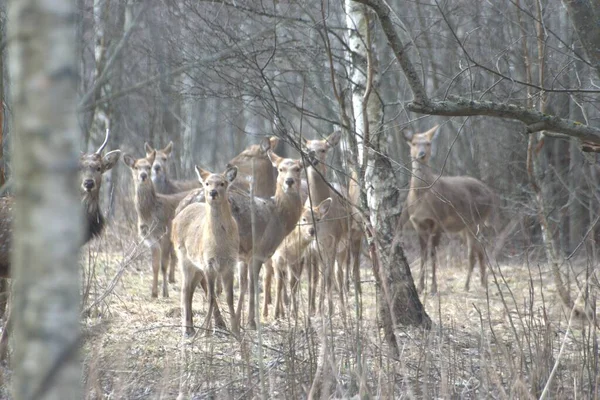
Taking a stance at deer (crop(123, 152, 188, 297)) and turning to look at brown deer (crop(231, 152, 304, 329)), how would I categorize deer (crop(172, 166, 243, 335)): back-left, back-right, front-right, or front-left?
front-right

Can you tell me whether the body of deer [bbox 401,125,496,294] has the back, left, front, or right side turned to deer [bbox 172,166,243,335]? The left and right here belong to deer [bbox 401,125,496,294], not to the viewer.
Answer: front

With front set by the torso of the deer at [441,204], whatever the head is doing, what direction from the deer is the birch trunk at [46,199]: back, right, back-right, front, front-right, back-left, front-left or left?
front-left

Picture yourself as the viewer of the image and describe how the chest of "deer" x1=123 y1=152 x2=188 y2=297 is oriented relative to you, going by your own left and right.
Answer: facing the viewer and to the left of the viewer

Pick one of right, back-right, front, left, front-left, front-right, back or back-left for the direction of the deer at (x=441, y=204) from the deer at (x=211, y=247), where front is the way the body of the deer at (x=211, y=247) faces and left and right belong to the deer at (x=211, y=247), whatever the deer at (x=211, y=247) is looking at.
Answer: left

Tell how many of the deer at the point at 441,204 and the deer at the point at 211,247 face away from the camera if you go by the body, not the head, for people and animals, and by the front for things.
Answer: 0

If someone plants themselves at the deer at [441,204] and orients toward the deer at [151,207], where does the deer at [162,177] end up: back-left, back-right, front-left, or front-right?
front-right

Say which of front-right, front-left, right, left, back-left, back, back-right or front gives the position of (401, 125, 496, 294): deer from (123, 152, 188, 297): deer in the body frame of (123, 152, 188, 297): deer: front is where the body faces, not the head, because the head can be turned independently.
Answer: back-left

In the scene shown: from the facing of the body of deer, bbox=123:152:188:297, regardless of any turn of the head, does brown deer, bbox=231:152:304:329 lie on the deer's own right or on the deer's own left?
on the deer's own left

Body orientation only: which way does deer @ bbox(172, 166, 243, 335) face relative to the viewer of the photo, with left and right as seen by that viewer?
facing the viewer and to the right of the viewer

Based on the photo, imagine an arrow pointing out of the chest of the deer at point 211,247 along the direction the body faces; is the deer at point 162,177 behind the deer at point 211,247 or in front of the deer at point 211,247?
behind

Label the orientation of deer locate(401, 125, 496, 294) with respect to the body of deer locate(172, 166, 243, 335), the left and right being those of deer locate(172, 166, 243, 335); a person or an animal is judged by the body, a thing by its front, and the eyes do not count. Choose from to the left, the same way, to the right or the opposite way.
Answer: to the right

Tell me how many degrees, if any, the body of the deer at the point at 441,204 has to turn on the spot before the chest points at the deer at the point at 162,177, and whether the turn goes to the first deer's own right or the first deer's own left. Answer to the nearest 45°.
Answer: approximately 45° to the first deer's own right

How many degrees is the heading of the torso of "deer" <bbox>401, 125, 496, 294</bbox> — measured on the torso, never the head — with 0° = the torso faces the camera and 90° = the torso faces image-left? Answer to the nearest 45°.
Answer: approximately 45°

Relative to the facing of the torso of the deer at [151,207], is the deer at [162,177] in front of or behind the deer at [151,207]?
behind

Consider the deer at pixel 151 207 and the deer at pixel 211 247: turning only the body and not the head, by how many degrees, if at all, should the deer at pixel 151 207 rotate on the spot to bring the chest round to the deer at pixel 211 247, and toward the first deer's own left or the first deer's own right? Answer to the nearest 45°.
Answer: approximately 45° to the first deer's own left
